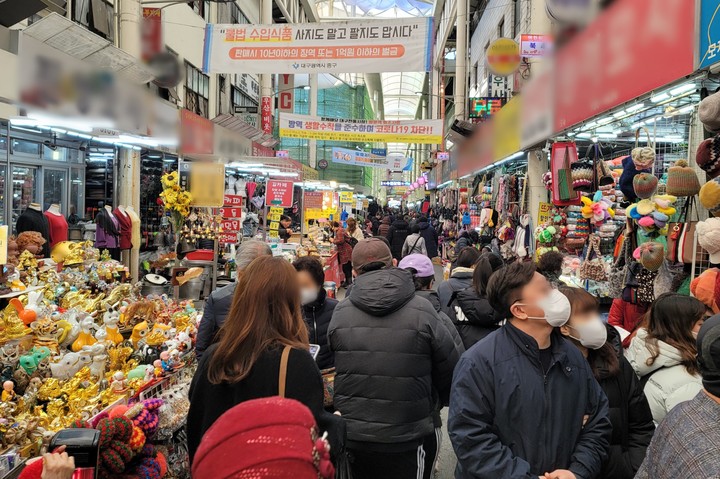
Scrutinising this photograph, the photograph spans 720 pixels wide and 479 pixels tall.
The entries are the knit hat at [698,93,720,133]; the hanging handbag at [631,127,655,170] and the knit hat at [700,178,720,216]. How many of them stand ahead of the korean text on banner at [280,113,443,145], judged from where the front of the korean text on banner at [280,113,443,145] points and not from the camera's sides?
3

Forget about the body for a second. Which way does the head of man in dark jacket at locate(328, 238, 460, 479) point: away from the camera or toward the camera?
away from the camera

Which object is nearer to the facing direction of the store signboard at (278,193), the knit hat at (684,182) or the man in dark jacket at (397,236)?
the knit hat

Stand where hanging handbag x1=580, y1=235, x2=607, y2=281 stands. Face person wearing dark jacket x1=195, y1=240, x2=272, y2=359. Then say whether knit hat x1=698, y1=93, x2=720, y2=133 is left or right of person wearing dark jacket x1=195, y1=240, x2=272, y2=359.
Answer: left

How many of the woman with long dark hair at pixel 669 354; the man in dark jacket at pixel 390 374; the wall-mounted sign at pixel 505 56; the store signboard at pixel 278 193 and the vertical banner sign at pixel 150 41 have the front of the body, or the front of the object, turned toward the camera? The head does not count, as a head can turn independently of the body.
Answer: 3

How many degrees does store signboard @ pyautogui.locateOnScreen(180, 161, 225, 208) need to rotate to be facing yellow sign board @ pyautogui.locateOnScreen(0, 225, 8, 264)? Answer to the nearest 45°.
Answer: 0° — it already faces it

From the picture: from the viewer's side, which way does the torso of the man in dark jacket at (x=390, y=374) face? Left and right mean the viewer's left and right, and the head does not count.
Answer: facing away from the viewer

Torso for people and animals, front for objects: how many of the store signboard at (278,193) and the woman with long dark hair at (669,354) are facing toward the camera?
1

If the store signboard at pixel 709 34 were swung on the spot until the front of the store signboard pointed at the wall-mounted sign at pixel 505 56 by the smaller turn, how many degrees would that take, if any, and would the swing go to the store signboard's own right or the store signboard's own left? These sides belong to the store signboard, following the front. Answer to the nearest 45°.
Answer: approximately 90° to the store signboard's own right

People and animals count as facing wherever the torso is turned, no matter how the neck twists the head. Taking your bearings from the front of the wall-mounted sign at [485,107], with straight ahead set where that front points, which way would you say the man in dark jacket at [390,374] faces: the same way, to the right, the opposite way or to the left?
the opposite way

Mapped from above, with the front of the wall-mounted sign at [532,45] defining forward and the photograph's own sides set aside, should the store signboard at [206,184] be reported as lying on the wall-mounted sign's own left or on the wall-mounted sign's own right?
on the wall-mounted sign's own right

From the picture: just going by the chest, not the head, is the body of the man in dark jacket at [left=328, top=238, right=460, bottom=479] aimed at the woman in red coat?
yes
